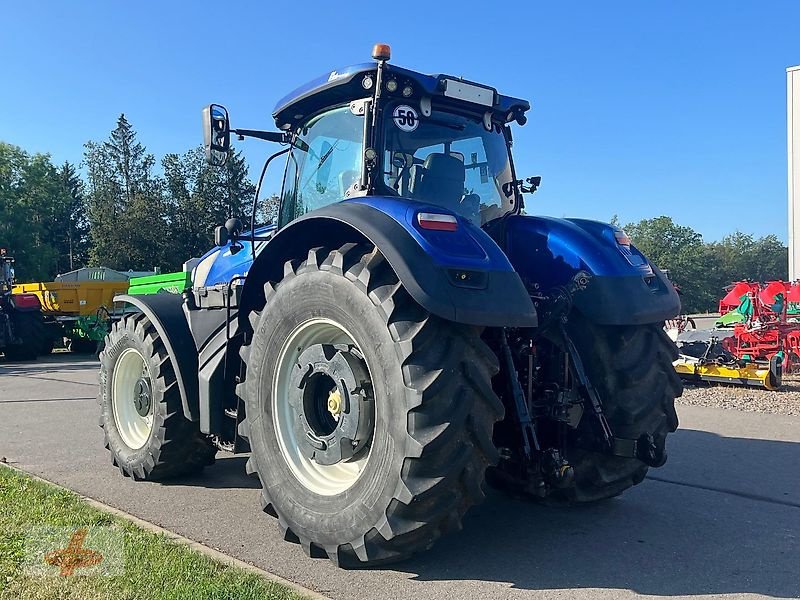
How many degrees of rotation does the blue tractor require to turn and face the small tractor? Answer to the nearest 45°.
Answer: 0° — it already faces it

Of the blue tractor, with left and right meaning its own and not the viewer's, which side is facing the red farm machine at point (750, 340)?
right

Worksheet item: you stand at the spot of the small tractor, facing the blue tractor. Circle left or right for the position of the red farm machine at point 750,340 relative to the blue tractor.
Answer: left

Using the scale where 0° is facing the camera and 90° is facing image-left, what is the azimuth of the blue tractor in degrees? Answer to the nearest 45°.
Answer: approximately 135°
